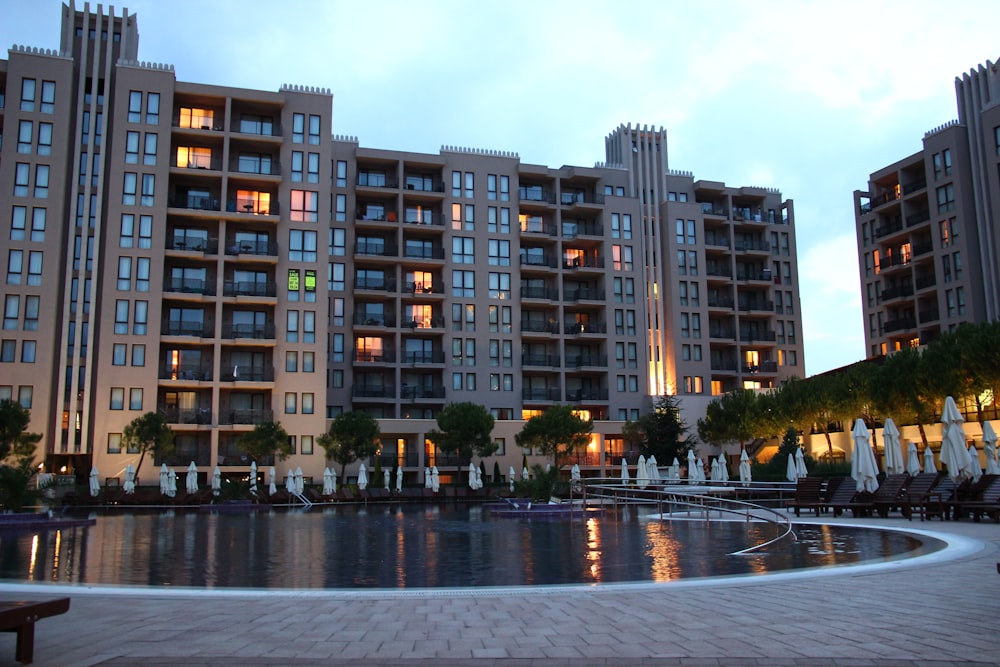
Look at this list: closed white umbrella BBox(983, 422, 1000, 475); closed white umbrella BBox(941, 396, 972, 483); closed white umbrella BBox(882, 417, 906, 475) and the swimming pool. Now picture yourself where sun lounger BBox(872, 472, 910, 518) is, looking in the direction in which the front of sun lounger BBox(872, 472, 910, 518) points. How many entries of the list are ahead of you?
1

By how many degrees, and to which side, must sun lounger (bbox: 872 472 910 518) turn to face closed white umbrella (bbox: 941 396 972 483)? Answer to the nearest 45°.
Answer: approximately 135° to its left

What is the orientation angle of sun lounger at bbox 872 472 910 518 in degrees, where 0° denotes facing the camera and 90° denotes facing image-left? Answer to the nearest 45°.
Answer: approximately 45°

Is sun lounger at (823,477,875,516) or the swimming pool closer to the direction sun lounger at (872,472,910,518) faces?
the swimming pool

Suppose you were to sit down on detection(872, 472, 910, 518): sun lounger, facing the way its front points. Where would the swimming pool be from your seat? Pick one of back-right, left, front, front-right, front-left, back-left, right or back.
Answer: front

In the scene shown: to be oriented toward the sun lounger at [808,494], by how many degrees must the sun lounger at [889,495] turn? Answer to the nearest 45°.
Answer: approximately 90° to its right

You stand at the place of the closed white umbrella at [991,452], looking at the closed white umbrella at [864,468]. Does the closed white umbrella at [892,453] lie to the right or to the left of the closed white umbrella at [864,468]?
right

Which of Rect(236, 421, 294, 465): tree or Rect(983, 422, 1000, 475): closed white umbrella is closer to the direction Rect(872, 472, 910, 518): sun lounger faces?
the tree

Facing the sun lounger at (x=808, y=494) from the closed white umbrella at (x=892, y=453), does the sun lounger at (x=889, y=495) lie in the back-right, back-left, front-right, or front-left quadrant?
front-left

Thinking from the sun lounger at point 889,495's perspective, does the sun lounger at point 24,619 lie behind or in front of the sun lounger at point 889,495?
in front

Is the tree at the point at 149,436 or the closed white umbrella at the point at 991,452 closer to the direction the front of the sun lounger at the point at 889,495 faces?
the tree

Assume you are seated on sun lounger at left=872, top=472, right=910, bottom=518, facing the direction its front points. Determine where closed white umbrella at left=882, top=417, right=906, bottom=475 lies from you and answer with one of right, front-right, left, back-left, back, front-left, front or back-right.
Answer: back-right

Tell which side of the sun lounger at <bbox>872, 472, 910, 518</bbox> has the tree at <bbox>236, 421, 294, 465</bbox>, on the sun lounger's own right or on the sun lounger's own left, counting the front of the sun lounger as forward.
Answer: on the sun lounger's own right
